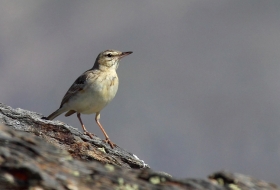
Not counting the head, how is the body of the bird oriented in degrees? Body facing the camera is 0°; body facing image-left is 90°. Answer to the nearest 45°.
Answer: approximately 315°
